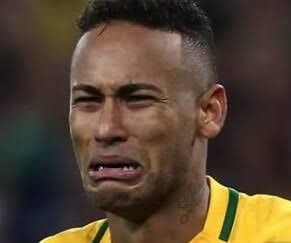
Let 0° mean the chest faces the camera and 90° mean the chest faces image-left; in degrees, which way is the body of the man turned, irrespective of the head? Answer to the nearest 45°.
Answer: approximately 45°

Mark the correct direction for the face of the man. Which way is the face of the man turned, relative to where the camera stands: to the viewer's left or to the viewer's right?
to the viewer's left
